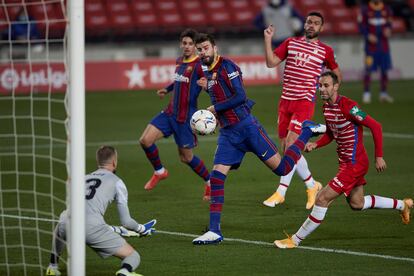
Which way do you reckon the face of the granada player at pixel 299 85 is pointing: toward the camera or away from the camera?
toward the camera

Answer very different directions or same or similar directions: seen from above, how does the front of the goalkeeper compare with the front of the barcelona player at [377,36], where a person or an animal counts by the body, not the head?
very different directions

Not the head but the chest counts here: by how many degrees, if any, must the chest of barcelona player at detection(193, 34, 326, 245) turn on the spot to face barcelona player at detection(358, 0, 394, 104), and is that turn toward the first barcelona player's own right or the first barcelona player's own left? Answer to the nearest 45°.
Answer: approximately 135° to the first barcelona player's own right

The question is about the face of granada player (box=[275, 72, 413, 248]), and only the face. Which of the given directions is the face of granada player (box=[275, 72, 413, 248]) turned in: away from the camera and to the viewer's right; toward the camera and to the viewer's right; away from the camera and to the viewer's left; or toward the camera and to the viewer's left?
toward the camera and to the viewer's left

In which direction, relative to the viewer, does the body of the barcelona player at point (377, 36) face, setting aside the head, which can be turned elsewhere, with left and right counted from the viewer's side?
facing the viewer

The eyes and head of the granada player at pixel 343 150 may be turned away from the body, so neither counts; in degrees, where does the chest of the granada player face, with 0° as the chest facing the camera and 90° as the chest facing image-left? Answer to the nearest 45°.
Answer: approximately 45°

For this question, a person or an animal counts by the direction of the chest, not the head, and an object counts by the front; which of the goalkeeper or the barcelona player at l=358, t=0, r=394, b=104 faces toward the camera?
the barcelona player

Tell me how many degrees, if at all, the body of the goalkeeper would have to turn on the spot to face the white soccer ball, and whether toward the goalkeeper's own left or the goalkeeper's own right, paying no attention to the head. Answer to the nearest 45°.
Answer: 0° — they already face it

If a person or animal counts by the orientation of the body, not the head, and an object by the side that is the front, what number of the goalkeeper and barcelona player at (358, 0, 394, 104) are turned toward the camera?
1

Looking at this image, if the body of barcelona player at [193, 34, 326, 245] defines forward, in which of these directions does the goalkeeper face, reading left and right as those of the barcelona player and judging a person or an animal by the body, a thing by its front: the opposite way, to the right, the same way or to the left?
the opposite way

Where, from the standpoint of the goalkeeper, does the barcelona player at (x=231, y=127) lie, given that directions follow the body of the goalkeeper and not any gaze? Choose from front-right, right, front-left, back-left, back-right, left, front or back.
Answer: front

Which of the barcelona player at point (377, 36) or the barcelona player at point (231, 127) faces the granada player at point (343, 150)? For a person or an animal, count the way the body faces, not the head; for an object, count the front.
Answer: the barcelona player at point (377, 36)

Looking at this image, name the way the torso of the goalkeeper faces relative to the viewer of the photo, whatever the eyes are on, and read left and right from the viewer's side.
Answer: facing away from the viewer and to the right of the viewer
